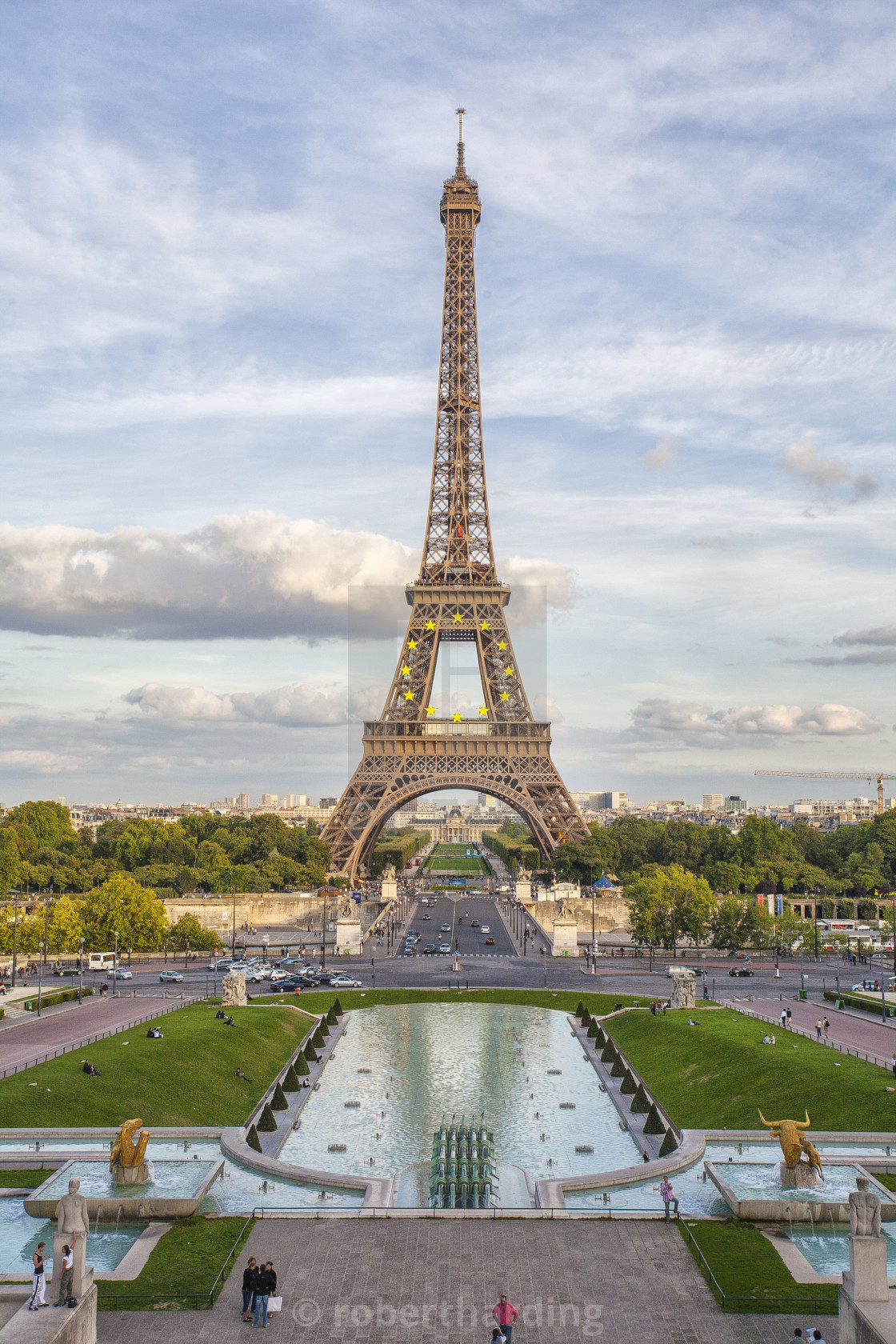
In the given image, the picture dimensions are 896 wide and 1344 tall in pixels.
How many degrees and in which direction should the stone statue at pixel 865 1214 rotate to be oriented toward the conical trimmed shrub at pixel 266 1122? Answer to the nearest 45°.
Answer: approximately 45° to its left

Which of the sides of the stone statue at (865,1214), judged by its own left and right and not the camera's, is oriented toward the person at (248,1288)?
left

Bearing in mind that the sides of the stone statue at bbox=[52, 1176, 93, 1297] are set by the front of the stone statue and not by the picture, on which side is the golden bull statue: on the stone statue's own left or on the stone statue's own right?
on the stone statue's own right

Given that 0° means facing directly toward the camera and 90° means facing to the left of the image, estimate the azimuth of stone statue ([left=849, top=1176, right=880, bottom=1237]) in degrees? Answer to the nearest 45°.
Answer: approximately 180°

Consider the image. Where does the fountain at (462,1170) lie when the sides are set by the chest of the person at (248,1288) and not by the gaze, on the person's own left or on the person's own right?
on the person's own left

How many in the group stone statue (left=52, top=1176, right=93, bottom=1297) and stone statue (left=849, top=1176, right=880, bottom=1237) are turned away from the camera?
2

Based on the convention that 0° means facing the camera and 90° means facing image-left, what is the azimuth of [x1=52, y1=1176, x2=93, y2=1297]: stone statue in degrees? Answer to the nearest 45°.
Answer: approximately 180°
